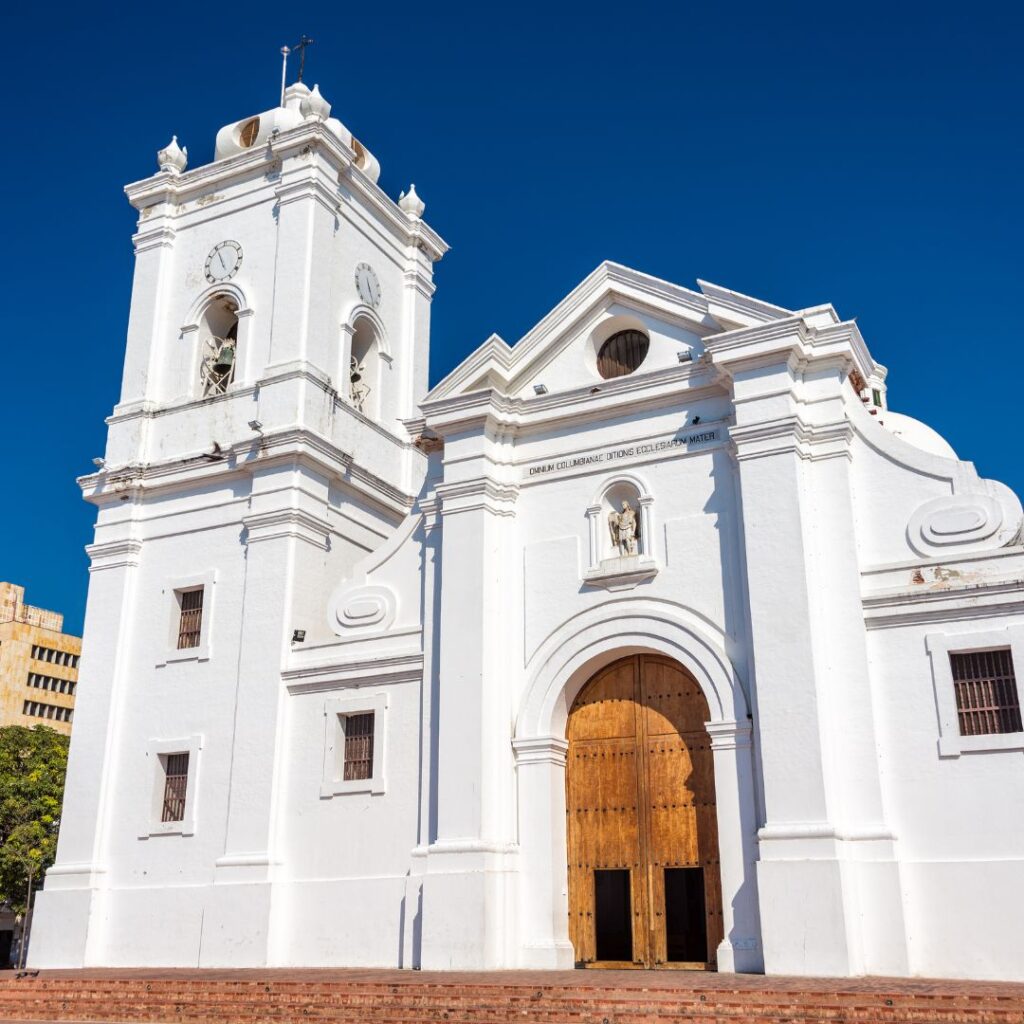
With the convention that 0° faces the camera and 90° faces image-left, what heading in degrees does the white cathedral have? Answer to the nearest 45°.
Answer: approximately 45°

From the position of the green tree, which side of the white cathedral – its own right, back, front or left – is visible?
right
